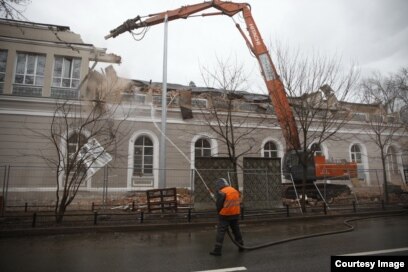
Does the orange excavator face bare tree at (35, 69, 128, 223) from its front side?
yes

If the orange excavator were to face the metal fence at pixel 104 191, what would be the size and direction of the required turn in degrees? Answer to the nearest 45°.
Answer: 0° — it already faces it

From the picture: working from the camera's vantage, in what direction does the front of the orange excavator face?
facing to the left of the viewer
